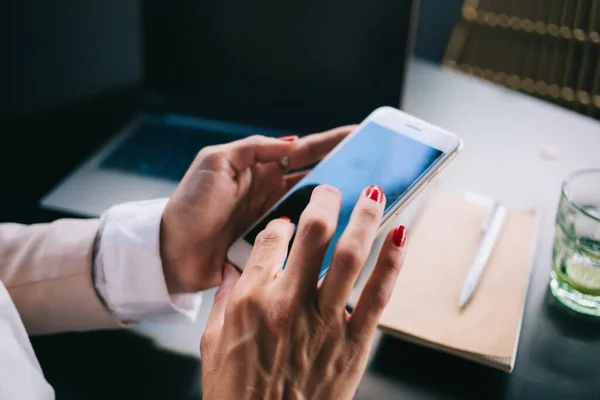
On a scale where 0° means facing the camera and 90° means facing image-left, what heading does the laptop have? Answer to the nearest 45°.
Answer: approximately 45°
